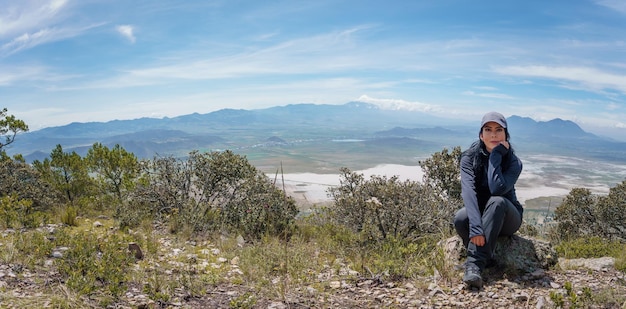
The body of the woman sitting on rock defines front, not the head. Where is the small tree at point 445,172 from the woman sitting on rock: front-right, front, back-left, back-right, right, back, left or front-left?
back

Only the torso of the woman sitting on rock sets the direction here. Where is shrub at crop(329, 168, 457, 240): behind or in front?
behind

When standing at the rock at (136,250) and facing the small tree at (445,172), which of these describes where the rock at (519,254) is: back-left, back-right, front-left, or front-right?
front-right

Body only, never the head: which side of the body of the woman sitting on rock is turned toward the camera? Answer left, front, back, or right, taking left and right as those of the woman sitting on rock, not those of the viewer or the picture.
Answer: front

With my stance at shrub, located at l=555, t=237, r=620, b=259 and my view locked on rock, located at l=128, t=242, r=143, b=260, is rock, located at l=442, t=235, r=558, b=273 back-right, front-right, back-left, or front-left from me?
front-left

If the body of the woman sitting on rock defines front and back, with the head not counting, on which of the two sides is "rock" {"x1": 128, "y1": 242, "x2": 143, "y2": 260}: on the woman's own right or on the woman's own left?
on the woman's own right

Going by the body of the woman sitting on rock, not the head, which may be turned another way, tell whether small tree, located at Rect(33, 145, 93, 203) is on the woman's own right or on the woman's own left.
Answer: on the woman's own right

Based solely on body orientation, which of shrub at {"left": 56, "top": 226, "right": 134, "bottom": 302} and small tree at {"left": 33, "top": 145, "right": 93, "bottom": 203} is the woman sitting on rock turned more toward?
the shrub
